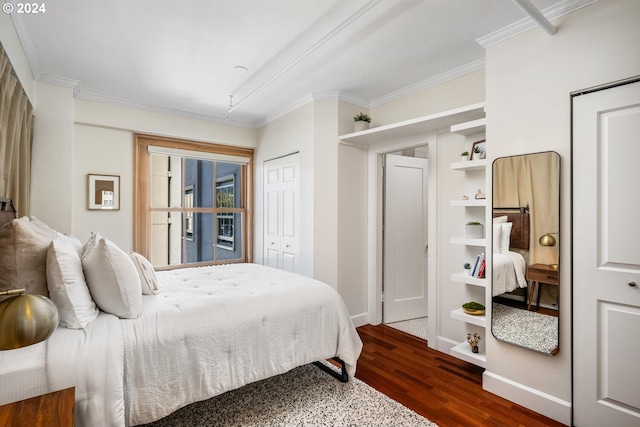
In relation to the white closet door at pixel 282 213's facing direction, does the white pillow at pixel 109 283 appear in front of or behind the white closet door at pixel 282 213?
in front

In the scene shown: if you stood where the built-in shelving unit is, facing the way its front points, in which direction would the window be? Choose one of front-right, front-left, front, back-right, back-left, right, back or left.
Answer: front-right

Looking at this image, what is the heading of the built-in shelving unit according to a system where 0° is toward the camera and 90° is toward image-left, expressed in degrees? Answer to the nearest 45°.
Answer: approximately 45°

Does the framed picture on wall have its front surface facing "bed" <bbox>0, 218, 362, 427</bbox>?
yes

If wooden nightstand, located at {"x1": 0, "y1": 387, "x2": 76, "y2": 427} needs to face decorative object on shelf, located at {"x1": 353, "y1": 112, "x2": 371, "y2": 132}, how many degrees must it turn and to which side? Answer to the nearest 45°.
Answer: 0° — it already faces it

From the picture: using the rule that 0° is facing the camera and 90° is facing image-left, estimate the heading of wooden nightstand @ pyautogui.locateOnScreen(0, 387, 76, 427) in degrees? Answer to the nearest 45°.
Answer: approximately 270°

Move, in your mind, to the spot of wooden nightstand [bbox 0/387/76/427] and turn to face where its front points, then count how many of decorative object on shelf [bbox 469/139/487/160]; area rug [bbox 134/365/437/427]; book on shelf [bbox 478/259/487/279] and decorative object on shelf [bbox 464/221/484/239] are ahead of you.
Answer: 4

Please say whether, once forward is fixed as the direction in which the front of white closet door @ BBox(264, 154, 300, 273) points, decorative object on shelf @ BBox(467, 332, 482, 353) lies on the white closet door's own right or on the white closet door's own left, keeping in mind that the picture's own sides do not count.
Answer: on the white closet door's own left

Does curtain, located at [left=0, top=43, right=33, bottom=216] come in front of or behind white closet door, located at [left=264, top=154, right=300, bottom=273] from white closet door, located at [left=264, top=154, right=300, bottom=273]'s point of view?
in front

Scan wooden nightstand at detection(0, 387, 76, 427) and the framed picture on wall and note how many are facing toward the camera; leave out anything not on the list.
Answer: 1

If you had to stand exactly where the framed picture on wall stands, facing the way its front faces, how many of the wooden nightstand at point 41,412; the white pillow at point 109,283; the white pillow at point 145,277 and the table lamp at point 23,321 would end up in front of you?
4

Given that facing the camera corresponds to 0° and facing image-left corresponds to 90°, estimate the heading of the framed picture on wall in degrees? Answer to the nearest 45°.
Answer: approximately 0°
